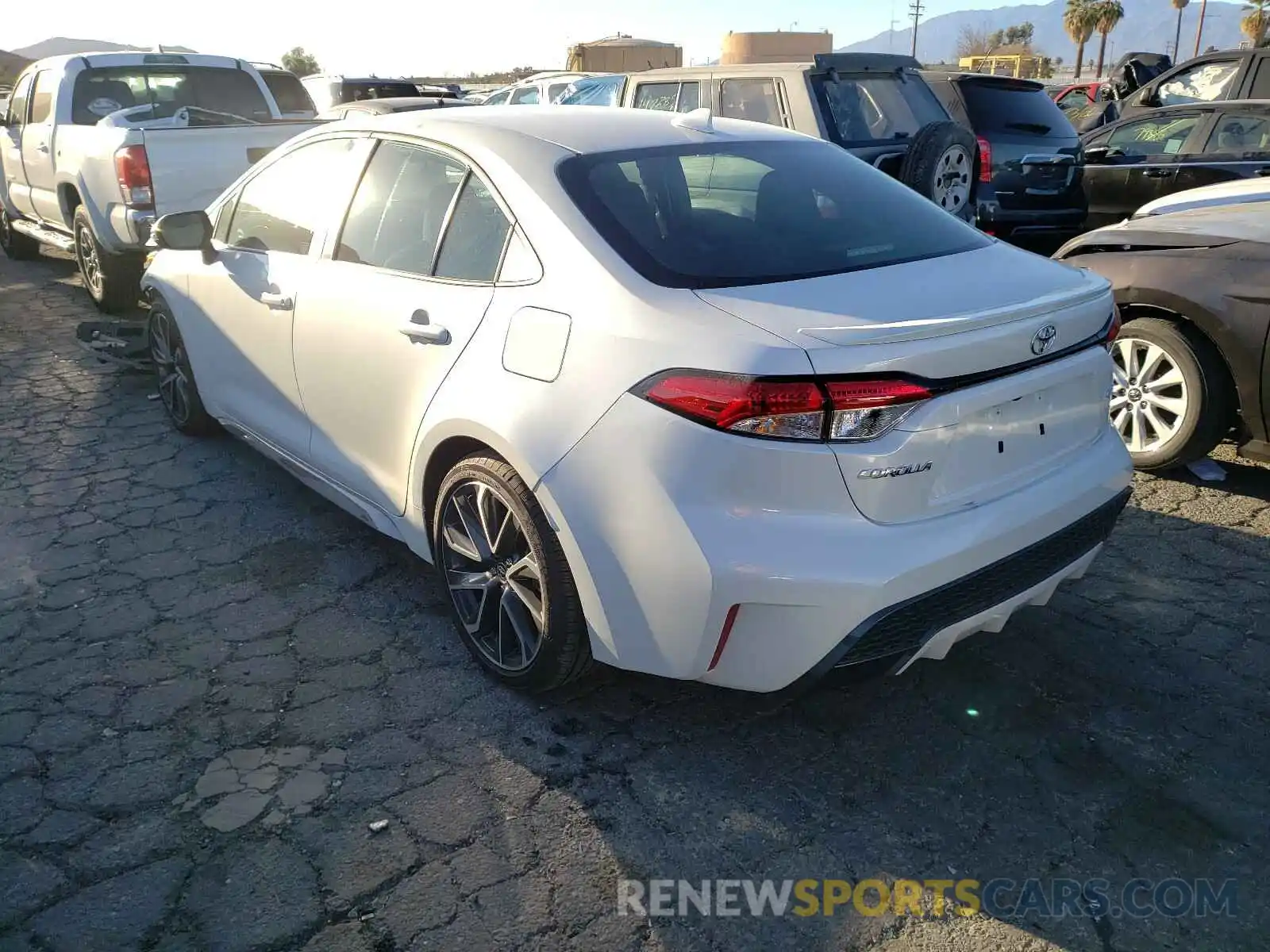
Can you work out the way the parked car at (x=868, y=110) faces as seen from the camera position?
facing away from the viewer and to the left of the viewer

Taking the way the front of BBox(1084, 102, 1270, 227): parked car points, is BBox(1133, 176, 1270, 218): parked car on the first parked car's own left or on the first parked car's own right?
on the first parked car's own left

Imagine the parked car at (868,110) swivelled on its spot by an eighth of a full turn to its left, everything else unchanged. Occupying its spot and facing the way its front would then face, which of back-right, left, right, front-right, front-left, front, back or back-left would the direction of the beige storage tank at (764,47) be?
right

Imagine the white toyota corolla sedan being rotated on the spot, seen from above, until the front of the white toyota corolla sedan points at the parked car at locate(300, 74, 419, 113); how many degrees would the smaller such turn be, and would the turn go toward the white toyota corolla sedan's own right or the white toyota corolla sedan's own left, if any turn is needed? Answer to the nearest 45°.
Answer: approximately 45° to the white toyota corolla sedan's own right

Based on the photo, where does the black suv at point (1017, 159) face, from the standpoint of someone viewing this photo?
facing away from the viewer and to the left of the viewer

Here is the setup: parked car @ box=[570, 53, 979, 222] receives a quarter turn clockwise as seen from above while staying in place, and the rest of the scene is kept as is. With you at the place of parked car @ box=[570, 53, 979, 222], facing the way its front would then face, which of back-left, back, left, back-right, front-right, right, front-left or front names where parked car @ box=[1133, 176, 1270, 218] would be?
right

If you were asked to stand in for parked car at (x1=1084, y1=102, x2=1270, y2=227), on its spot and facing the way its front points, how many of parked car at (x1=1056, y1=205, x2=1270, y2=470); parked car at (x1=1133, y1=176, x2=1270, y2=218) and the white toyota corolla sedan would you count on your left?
3

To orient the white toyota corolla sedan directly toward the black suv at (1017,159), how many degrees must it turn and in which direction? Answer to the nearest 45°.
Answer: approximately 90° to its right

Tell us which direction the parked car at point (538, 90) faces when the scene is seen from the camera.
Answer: facing away from the viewer and to the left of the viewer

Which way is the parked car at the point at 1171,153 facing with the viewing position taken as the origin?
facing to the left of the viewer

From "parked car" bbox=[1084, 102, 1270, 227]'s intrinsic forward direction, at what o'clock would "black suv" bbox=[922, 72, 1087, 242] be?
The black suv is roughly at 11 o'clock from the parked car.

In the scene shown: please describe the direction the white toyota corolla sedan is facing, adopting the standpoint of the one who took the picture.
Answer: facing away from the viewer and to the left of the viewer

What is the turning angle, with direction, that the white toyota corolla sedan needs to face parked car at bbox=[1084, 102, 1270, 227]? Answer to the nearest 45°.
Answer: approximately 90° to its right
